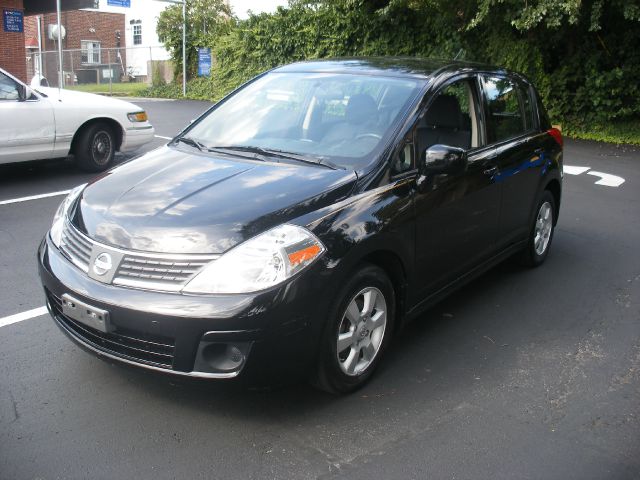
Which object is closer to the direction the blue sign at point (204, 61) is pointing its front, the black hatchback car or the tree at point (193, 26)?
the black hatchback car

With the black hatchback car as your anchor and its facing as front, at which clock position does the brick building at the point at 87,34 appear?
The brick building is roughly at 4 o'clock from the black hatchback car.

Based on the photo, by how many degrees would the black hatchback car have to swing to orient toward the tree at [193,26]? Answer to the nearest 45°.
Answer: approximately 135° to its right

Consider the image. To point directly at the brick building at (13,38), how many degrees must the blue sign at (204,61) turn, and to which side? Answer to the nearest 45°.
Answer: approximately 45° to its right

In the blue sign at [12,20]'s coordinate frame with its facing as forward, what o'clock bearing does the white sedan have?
The white sedan is roughly at 12 o'clock from the blue sign.

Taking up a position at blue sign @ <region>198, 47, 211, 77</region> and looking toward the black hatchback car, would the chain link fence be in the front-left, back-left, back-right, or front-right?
back-right

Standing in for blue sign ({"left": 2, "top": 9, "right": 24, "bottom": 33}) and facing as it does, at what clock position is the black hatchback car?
The black hatchback car is roughly at 12 o'clock from the blue sign.

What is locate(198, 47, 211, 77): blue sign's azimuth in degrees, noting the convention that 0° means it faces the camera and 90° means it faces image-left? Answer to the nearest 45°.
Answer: approximately 0°

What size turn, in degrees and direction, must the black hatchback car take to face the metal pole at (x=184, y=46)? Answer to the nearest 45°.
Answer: approximately 135° to its right

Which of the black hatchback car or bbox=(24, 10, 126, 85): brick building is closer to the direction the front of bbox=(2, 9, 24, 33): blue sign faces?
the black hatchback car
